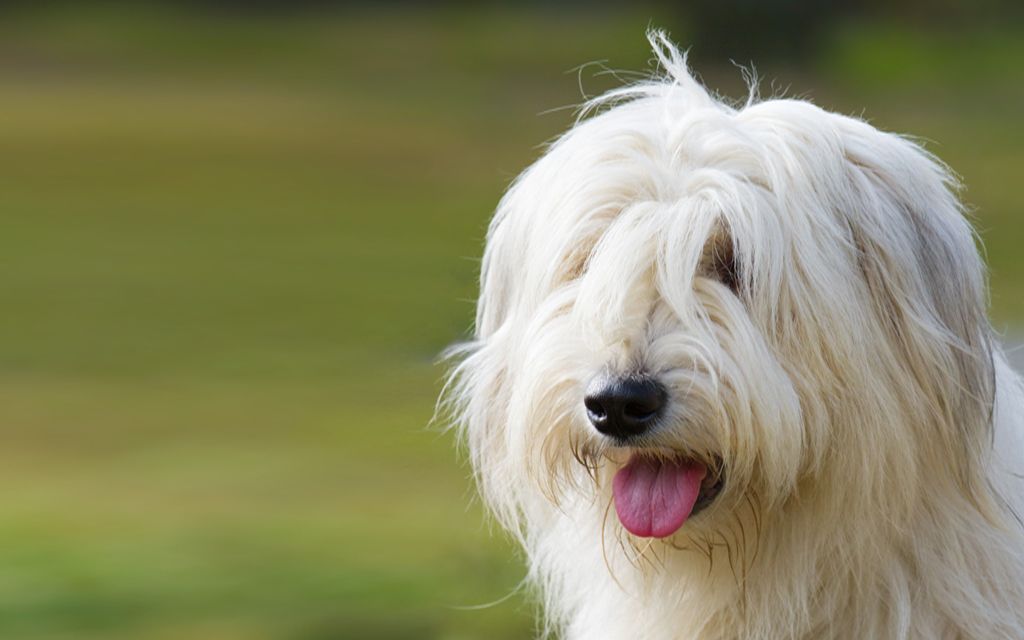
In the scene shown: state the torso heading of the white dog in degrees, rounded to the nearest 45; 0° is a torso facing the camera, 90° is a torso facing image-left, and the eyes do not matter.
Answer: approximately 45°
